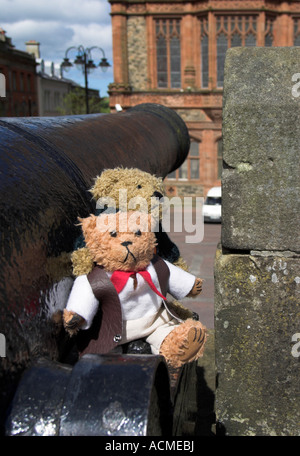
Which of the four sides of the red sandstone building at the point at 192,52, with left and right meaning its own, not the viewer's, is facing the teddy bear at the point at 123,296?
front

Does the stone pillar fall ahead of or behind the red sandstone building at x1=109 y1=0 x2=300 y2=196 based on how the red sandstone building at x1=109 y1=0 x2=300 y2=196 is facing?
ahead

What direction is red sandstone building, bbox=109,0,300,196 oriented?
toward the camera

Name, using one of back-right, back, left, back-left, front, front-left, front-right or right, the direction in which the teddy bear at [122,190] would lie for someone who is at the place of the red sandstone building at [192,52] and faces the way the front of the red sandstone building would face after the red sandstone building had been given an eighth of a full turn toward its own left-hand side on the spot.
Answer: front-right

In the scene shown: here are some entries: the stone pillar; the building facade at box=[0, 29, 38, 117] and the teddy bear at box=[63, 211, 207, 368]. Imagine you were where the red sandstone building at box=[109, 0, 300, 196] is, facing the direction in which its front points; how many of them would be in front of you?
2

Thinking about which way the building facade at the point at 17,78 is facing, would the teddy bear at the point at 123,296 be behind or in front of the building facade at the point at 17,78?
in front

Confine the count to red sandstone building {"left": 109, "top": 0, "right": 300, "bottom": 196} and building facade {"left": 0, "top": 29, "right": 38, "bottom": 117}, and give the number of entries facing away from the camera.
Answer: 0
